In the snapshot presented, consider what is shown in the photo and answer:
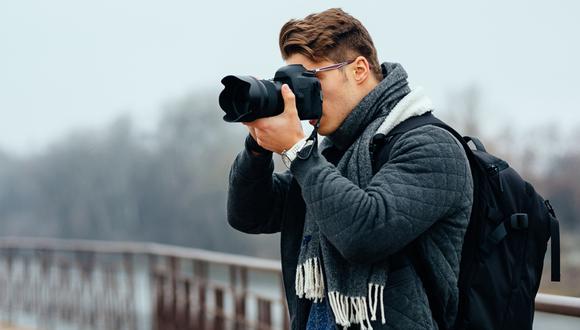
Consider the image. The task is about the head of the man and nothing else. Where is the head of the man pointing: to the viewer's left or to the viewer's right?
to the viewer's left

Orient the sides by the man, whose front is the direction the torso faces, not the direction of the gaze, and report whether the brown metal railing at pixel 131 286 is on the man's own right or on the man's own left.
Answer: on the man's own right
